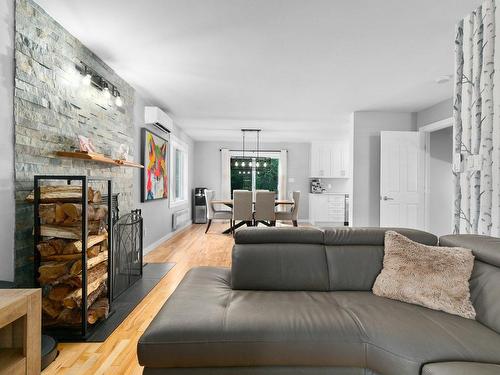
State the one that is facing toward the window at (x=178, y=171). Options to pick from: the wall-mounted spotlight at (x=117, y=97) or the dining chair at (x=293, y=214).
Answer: the dining chair

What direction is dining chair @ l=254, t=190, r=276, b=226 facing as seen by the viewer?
away from the camera

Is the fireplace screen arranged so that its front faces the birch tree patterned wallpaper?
yes

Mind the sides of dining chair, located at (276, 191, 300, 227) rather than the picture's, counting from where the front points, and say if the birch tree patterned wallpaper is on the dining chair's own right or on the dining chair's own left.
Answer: on the dining chair's own left

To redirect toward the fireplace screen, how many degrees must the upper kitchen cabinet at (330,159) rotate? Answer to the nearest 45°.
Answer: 0° — it already faces it

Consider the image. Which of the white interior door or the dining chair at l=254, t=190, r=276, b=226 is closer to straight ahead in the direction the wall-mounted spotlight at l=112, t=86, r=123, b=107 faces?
the white interior door

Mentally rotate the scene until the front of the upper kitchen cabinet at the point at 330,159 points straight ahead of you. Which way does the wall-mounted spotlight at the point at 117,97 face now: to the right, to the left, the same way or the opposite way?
to the left

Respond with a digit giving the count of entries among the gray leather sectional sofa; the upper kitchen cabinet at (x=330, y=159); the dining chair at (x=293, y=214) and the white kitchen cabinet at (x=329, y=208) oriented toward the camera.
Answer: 3

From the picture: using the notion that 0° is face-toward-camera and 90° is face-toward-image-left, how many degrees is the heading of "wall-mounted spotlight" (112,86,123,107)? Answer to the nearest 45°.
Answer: approximately 315°

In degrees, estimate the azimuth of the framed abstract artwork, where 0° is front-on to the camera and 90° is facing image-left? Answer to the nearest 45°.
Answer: approximately 315°

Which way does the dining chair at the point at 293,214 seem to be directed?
to the viewer's left

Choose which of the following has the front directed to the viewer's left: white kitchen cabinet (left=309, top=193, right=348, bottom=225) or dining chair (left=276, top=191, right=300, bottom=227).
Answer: the dining chair
